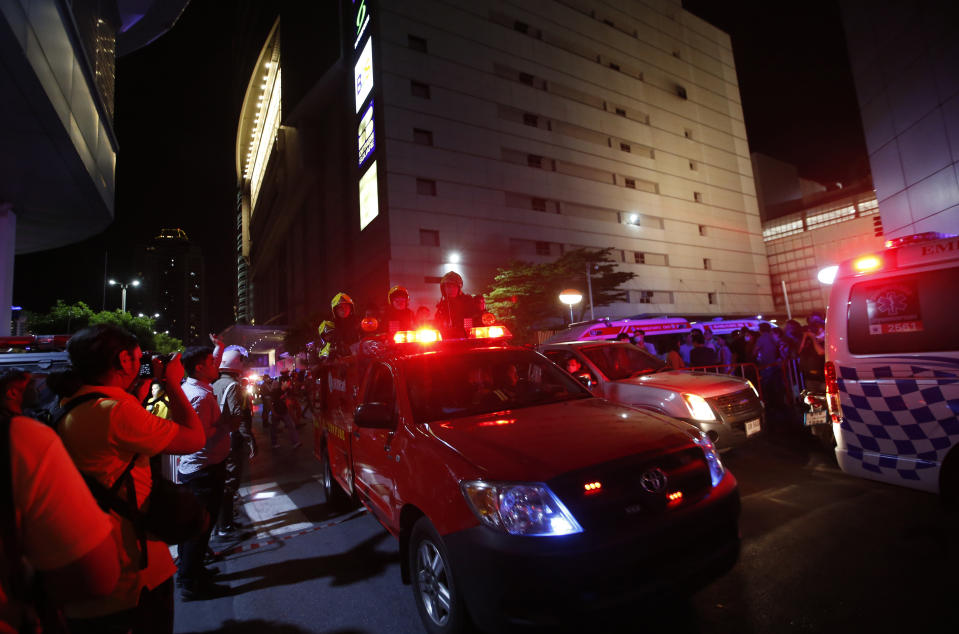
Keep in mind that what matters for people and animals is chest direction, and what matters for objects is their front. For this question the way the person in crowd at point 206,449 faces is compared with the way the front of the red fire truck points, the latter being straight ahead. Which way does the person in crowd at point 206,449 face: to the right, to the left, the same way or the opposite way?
to the left

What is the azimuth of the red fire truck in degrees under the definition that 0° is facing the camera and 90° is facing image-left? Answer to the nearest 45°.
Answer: approximately 315°

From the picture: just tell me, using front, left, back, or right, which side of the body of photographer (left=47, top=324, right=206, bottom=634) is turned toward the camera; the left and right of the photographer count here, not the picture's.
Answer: right

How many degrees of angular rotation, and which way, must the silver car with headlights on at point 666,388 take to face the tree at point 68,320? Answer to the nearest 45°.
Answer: approximately 135° to its right

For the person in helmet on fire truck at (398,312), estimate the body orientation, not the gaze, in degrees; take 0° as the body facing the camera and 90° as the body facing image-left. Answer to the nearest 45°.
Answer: approximately 0°

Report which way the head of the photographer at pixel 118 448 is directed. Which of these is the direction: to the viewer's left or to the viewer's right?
to the viewer's right

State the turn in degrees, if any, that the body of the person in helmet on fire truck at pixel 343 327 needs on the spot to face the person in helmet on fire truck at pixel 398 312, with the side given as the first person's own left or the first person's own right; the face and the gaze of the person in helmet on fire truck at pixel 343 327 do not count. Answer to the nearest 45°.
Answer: approximately 45° to the first person's own left

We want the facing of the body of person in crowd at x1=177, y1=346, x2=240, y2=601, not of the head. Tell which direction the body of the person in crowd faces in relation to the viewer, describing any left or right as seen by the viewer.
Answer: facing to the right of the viewer
